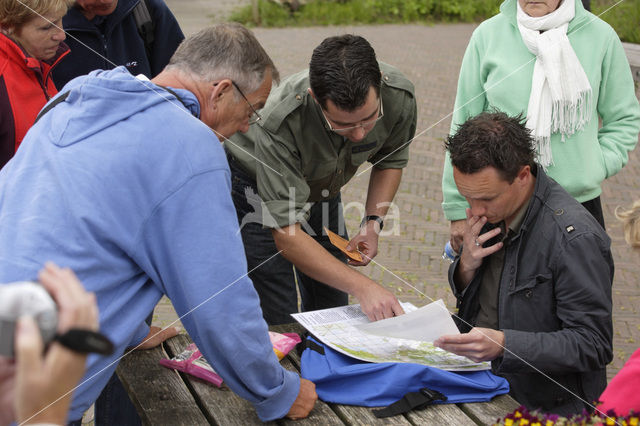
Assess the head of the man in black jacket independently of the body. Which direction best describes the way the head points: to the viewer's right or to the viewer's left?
to the viewer's left

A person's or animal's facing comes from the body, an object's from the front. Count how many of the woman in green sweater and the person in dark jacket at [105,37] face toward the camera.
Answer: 2

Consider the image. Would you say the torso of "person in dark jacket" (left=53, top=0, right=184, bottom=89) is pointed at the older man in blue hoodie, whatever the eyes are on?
yes

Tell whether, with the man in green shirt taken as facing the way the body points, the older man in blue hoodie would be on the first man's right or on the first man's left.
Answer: on the first man's right

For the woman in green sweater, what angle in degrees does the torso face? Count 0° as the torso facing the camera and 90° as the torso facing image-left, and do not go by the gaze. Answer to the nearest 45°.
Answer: approximately 0°

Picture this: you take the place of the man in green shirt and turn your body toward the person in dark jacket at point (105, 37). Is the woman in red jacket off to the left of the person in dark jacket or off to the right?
left

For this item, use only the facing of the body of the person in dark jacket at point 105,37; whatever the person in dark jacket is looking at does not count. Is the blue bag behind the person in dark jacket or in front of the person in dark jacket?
in front

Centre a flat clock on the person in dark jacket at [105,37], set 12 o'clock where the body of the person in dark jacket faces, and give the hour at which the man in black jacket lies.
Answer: The man in black jacket is roughly at 11 o'clock from the person in dark jacket.

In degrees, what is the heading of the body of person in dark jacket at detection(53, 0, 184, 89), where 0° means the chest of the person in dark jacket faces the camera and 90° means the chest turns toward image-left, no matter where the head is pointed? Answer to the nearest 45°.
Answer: approximately 0°

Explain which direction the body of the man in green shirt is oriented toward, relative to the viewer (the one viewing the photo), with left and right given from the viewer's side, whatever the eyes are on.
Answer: facing the viewer and to the right of the viewer
